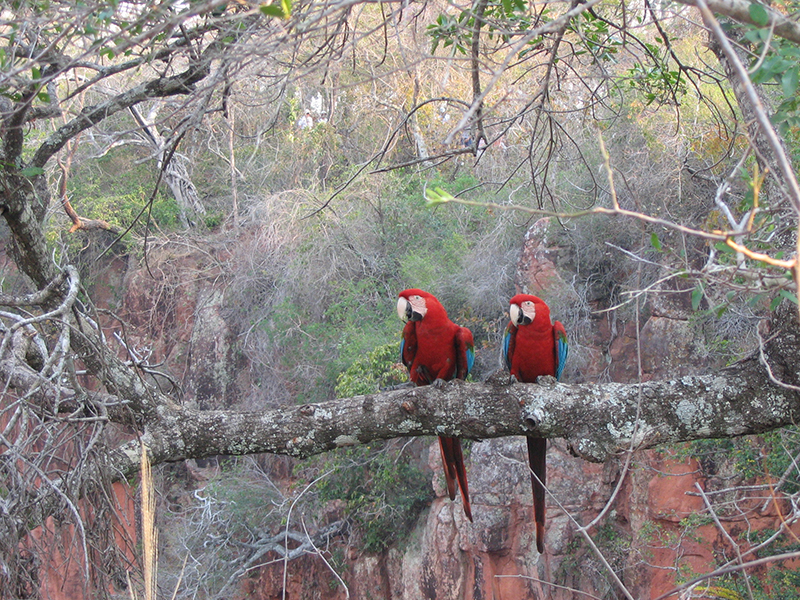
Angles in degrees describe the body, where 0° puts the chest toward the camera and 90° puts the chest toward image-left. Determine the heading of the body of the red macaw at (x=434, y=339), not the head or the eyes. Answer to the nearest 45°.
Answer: approximately 45°
